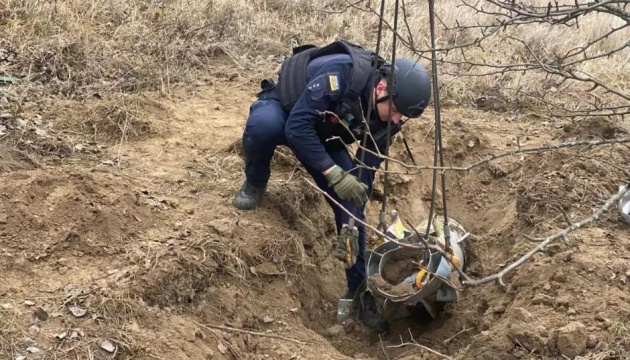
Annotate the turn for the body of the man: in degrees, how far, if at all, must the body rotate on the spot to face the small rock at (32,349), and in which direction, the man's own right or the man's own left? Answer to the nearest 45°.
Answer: approximately 135° to the man's own right

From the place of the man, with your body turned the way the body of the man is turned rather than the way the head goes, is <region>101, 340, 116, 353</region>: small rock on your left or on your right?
on your right

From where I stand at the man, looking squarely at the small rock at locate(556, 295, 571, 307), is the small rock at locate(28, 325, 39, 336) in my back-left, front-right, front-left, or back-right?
back-right

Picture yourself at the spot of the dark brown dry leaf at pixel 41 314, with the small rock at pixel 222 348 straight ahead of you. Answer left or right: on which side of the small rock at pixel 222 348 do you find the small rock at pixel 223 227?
left

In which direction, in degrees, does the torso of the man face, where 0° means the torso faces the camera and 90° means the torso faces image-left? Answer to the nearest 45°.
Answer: approximately 270°

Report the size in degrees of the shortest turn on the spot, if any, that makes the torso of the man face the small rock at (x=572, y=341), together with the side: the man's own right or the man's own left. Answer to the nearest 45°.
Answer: approximately 45° to the man's own right

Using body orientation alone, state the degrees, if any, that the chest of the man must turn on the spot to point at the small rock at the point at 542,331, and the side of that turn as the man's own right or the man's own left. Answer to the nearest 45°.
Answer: approximately 45° to the man's own right

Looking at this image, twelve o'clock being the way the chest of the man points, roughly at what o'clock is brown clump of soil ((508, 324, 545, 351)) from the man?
The brown clump of soil is roughly at 1 o'clock from the man.
